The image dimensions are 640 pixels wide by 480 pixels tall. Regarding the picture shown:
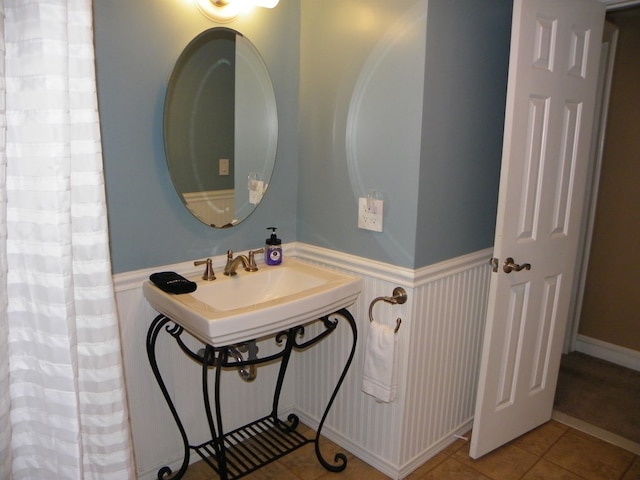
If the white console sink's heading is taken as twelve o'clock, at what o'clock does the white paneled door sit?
The white paneled door is roughly at 10 o'clock from the white console sink.

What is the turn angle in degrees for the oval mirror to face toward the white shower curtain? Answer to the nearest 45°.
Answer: approximately 90° to its right

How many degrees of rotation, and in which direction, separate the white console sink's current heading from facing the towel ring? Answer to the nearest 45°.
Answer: approximately 45° to its left

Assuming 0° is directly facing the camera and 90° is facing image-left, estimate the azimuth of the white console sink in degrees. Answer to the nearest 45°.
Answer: approximately 315°
